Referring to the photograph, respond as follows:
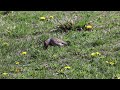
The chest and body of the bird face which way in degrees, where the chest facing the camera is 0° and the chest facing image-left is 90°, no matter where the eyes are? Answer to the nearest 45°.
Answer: approximately 90°
